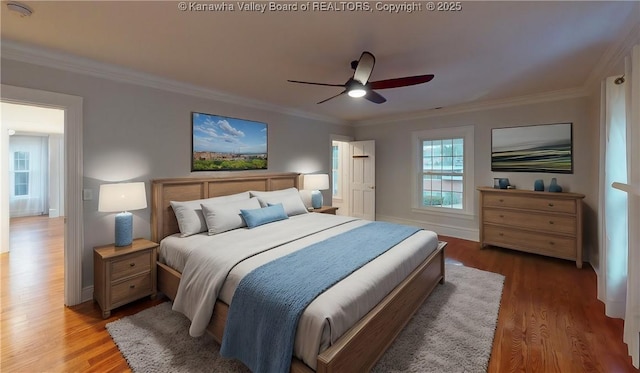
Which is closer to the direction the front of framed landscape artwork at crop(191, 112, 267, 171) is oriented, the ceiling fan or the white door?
the ceiling fan

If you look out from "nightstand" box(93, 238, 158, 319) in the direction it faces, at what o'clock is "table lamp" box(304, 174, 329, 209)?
The table lamp is roughly at 10 o'clock from the nightstand.

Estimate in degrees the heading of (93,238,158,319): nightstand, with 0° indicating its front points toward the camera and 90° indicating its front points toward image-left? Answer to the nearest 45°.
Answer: approximately 315°

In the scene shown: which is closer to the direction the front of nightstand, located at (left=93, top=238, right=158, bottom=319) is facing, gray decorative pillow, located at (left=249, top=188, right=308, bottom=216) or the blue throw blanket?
the blue throw blanket

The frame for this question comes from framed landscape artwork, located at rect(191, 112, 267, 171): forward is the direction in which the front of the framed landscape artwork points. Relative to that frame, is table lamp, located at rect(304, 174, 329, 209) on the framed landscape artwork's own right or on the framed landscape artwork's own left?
on the framed landscape artwork's own left

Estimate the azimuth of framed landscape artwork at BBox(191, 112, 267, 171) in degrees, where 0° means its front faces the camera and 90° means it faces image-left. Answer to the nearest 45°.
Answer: approximately 315°

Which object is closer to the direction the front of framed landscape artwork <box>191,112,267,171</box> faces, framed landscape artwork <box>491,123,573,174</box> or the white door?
the framed landscape artwork

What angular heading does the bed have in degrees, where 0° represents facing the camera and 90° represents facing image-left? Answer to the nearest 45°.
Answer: approximately 315°

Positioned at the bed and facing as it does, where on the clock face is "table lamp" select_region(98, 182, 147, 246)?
The table lamp is roughly at 5 o'clock from the bed.

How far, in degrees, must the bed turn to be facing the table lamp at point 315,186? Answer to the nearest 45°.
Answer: approximately 135° to its left

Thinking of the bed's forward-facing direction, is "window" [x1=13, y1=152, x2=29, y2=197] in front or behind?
behind

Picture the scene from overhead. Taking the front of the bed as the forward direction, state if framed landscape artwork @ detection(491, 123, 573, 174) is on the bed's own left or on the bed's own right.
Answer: on the bed's own left
